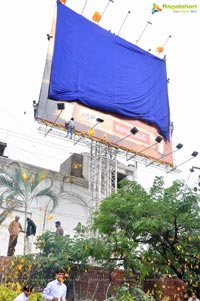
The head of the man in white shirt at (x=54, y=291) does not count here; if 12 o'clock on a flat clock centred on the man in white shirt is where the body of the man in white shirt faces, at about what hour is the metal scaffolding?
The metal scaffolding is roughly at 8 o'clock from the man in white shirt.

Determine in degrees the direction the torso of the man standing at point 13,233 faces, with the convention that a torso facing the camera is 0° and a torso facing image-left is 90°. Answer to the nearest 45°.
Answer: approximately 315°

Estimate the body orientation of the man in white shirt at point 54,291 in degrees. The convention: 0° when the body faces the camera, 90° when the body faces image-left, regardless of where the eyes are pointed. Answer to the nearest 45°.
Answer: approximately 315°
